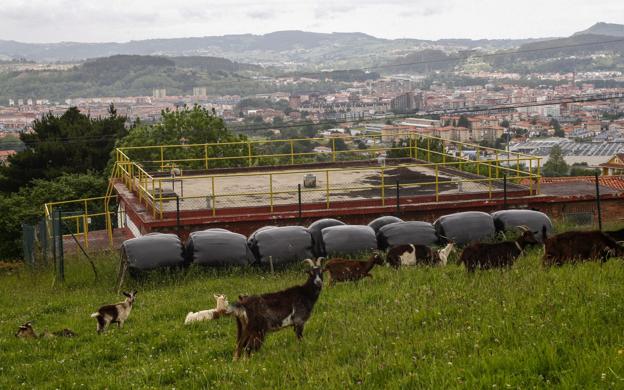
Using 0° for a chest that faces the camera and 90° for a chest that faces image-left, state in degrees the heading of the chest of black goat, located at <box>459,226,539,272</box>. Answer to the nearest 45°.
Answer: approximately 270°

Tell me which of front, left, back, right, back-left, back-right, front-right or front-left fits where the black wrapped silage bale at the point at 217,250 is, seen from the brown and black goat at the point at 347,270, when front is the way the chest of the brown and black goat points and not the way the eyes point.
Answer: back-left

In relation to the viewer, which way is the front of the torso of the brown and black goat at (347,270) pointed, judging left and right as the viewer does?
facing to the right of the viewer

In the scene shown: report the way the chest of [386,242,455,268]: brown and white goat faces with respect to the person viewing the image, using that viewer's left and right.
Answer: facing to the right of the viewer

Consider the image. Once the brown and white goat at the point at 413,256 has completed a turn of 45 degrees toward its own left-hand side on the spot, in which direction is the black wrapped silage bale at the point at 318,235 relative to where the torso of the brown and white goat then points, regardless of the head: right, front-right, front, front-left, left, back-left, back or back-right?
left

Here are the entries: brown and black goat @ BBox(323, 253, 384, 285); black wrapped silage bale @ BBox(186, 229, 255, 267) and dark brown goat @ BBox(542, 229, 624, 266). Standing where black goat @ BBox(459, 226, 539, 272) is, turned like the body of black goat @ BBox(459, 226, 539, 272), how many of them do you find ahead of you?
1

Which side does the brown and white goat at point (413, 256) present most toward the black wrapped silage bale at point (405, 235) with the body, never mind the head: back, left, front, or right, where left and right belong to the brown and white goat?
left
